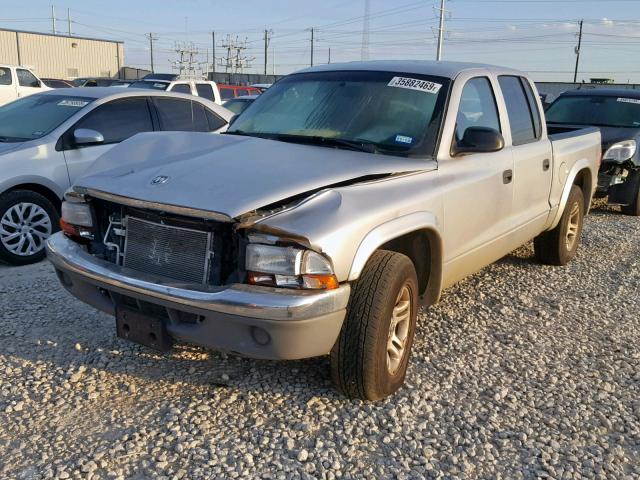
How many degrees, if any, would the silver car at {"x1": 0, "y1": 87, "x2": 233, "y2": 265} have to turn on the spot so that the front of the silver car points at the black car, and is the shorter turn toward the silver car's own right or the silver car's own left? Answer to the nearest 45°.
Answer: approximately 135° to the silver car's own left

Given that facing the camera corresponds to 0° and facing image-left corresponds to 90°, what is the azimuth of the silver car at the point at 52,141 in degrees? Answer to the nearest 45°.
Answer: approximately 45°

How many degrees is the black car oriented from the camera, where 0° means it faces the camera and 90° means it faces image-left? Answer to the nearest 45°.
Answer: approximately 45°

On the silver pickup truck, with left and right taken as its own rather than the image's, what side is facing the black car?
back

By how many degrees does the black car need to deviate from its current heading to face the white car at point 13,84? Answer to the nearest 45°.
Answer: approximately 45° to its right

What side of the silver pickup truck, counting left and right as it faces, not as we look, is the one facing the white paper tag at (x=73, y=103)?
right
